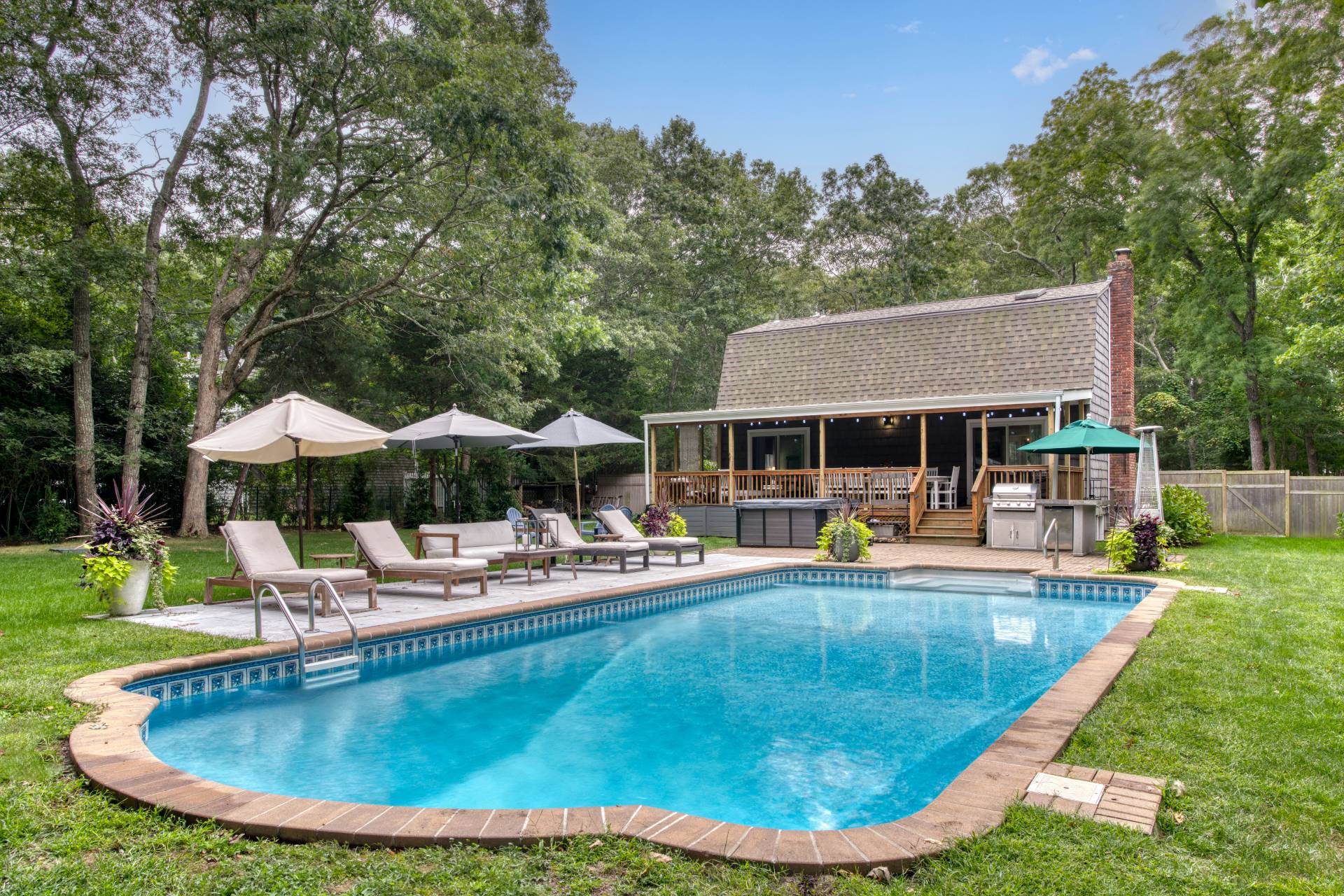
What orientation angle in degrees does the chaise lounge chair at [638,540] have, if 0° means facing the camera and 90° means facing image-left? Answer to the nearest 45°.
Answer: approximately 315°

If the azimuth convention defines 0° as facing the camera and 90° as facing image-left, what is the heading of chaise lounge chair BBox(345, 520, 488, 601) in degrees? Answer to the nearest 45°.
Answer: approximately 315°

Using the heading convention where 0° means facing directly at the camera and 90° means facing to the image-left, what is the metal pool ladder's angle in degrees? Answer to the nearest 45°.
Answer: approximately 315°

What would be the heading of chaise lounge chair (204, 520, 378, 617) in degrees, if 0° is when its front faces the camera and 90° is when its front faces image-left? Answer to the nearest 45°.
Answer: approximately 315°

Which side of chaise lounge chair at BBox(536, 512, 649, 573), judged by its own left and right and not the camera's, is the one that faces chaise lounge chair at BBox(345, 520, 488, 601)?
right

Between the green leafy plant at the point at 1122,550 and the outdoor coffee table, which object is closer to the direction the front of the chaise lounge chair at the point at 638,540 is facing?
the green leafy plant
